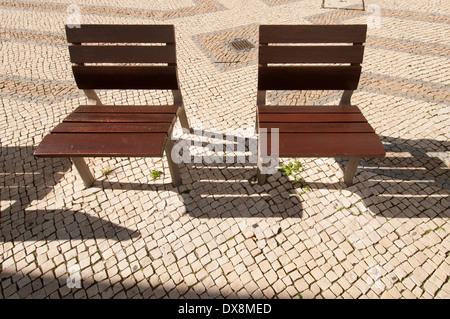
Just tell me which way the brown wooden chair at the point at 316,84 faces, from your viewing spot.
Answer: facing the viewer

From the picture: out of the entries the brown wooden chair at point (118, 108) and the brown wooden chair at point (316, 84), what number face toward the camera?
2

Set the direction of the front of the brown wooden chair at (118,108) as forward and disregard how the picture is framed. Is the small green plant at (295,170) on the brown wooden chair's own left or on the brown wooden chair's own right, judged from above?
on the brown wooden chair's own left

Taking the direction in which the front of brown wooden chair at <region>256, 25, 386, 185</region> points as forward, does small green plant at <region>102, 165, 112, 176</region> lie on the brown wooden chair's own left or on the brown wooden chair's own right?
on the brown wooden chair's own right

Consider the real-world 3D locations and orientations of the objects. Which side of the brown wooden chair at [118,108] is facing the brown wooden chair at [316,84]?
left

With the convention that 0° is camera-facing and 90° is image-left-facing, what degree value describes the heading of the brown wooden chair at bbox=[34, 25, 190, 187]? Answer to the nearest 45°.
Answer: approximately 0°

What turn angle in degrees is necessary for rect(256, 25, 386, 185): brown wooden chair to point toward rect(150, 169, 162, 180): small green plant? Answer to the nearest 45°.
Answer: approximately 90° to its right

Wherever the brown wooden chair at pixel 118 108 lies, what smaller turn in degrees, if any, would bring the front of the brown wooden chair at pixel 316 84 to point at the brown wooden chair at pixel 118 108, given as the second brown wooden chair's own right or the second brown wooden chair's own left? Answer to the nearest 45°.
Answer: approximately 90° to the second brown wooden chair's own right
